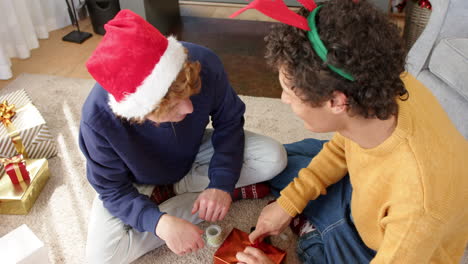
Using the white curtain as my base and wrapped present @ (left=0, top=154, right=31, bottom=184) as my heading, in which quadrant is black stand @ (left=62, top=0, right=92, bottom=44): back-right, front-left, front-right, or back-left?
back-left

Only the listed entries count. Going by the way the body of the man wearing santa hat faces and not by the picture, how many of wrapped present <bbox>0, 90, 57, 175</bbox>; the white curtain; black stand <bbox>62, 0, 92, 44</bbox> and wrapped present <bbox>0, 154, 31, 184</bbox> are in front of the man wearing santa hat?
0

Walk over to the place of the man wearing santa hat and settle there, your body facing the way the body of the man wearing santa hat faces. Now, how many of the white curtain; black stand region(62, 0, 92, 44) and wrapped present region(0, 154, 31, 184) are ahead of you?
0

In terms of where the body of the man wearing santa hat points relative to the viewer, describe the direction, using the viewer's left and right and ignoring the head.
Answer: facing the viewer and to the right of the viewer

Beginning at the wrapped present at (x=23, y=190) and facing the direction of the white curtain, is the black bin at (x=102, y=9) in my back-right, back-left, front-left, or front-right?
front-right

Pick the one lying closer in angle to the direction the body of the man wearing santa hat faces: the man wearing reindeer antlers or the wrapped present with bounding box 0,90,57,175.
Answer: the man wearing reindeer antlers

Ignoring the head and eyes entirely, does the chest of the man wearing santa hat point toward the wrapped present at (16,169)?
no

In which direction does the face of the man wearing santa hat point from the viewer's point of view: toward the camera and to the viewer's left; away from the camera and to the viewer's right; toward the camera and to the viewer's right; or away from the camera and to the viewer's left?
toward the camera and to the viewer's right

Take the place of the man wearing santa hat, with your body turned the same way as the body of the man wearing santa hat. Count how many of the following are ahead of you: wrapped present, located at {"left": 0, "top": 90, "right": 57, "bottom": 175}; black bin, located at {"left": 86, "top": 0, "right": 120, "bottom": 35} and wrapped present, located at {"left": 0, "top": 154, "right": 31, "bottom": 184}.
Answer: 0

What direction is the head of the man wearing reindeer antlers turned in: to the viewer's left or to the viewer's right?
to the viewer's left

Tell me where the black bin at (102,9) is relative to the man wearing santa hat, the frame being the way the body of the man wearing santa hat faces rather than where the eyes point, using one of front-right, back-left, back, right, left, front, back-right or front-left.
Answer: back-left

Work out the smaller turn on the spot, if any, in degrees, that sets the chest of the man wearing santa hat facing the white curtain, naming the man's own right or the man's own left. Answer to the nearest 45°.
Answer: approximately 180°

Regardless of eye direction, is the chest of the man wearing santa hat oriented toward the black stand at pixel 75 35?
no
